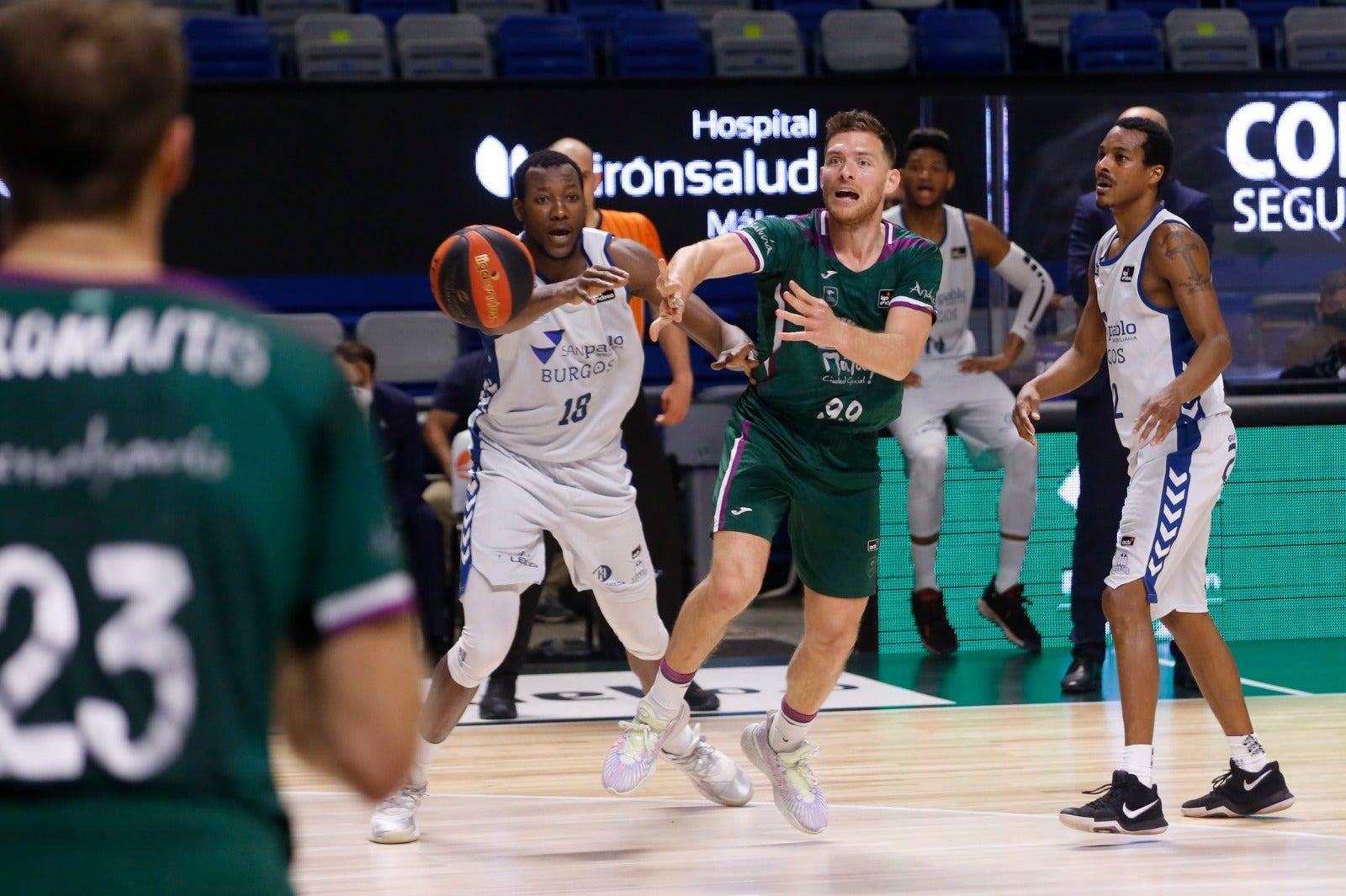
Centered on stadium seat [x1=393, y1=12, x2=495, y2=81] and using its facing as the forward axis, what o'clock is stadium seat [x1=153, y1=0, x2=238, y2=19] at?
stadium seat [x1=153, y1=0, x2=238, y2=19] is roughly at 4 o'clock from stadium seat [x1=393, y1=12, x2=495, y2=81].

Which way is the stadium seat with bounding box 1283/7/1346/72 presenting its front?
toward the camera

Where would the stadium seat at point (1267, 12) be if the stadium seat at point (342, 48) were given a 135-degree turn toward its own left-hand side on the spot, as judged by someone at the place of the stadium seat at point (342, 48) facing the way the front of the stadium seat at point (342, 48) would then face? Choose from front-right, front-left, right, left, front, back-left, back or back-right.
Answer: front-right

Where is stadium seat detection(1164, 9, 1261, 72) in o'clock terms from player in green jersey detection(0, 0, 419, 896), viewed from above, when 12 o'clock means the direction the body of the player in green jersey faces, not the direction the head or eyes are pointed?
The stadium seat is roughly at 1 o'clock from the player in green jersey.

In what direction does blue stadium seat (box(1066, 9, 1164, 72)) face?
toward the camera

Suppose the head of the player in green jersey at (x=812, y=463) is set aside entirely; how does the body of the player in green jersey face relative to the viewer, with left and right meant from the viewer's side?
facing the viewer

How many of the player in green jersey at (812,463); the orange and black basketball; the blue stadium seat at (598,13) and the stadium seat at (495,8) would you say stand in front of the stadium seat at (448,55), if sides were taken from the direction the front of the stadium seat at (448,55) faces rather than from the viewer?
2

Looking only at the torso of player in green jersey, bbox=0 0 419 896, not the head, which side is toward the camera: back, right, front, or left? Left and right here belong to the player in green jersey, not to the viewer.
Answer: back

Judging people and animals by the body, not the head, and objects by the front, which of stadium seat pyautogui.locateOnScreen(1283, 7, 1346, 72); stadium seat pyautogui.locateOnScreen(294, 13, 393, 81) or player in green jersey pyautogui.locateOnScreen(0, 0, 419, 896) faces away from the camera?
the player in green jersey

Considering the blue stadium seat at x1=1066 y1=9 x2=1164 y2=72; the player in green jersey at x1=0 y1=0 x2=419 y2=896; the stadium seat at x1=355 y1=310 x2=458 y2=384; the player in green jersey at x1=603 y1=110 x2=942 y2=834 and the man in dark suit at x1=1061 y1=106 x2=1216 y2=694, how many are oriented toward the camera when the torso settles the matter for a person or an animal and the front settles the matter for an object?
4

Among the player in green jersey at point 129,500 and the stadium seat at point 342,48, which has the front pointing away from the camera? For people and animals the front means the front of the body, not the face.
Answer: the player in green jersey

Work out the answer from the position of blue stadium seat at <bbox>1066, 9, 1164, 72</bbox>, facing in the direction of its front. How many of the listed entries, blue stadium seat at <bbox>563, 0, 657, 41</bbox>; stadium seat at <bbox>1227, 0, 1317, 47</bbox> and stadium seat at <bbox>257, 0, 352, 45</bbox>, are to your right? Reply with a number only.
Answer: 2

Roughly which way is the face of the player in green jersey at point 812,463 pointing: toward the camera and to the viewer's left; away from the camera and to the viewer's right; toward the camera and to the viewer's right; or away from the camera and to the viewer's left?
toward the camera and to the viewer's left

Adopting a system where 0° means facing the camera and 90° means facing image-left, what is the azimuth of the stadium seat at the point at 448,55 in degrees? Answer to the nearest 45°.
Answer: approximately 0°

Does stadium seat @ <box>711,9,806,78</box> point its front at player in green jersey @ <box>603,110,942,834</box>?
yes
